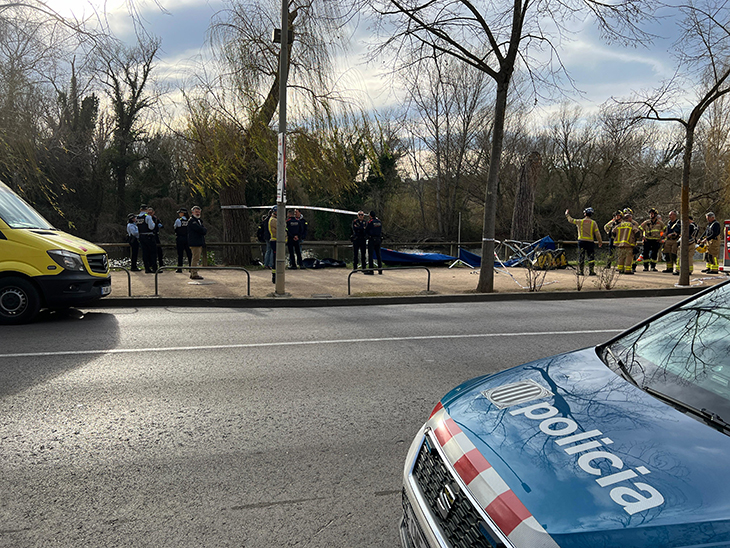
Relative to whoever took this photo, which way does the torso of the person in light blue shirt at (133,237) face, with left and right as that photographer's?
facing to the right of the viewer

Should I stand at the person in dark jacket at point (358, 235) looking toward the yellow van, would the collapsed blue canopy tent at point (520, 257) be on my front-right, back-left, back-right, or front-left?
back-left

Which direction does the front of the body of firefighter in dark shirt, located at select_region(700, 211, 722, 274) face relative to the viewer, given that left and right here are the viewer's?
facing to the left of the viewer

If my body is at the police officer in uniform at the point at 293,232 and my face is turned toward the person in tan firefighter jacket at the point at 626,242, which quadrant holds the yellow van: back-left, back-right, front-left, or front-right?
back-right

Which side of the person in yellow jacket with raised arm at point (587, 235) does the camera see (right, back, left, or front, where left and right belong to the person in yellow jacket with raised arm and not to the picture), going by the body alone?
back

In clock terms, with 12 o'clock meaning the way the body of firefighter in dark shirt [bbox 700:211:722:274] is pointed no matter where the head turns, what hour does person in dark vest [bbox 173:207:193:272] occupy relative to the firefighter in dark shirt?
The person in dark vest is roughly at 11 o'clock from the firefighter in dark shirt.

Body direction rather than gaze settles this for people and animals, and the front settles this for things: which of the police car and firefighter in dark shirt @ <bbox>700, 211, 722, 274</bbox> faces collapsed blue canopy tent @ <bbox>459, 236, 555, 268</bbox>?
the firefighter in dark shirt

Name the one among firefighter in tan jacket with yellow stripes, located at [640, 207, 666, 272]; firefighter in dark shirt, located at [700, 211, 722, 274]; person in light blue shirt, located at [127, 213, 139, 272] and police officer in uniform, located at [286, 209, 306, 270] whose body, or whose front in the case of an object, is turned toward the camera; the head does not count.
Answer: firefighter in tan jacket with yellow stripes, located at [640, 207, 666, 272]

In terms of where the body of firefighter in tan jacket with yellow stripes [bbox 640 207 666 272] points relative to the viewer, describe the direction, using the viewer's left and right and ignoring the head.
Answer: facing the viewer

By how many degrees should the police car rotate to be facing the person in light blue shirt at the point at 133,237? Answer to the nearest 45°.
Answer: approximately 90° to its right

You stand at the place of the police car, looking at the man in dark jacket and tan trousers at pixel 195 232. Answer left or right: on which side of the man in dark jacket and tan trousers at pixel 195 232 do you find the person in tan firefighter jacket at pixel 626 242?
right

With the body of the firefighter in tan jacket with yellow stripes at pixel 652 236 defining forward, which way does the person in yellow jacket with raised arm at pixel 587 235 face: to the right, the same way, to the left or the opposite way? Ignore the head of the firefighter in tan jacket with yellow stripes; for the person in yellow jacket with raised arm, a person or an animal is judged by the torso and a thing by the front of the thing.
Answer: the opposite way

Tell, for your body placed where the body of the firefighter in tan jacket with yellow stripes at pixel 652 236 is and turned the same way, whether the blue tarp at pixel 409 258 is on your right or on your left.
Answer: on your right
